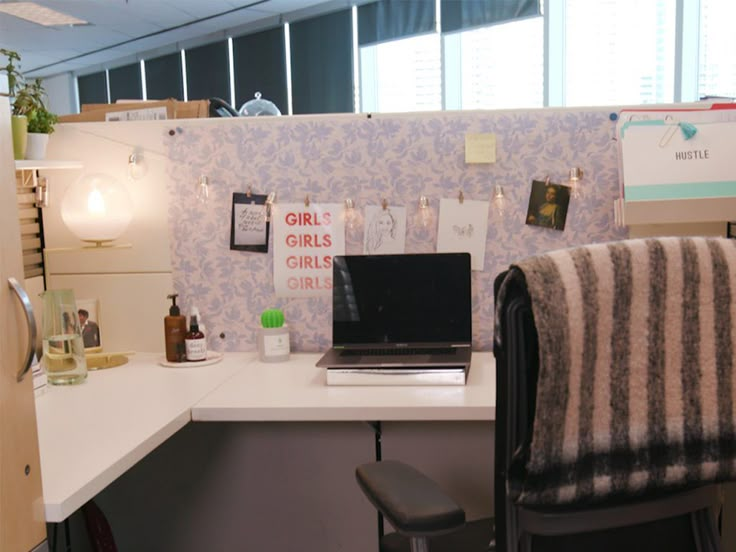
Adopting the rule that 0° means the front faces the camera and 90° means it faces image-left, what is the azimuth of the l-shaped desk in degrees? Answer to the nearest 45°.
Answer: approximately 0°

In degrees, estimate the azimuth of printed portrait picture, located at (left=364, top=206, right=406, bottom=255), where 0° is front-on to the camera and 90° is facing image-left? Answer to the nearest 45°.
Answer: approximately 0°

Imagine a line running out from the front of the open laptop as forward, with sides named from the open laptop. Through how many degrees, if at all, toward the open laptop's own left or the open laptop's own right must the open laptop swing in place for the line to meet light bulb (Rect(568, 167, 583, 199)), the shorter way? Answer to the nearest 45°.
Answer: approximately 90° to the open laptop's own left

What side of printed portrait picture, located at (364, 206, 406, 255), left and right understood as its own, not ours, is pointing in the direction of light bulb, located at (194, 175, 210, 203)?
right

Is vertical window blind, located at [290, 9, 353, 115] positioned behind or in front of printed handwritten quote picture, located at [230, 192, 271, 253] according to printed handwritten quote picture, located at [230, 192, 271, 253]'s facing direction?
behind

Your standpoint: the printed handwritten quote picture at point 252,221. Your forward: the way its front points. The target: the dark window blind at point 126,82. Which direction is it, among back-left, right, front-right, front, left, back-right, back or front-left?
back

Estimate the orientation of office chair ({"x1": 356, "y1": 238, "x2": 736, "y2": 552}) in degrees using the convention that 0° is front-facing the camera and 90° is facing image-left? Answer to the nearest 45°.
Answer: approximately 135°
